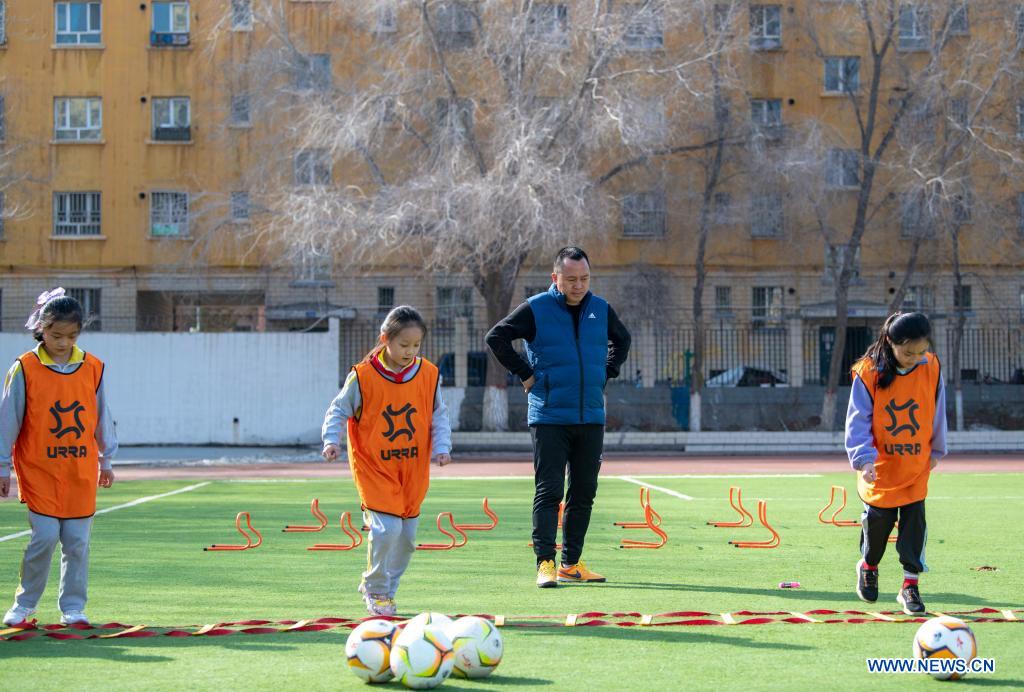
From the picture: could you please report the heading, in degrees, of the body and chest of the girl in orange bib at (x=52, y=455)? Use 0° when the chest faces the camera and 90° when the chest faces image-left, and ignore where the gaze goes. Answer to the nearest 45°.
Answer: approximately 0°

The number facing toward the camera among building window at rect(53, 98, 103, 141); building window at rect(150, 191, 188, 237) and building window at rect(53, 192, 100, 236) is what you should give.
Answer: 3

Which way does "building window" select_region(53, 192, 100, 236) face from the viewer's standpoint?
toward the camera

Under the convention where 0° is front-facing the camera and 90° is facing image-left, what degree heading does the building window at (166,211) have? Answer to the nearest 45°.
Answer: approximately 0°

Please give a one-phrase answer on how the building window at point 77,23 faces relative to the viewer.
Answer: facing the viewer

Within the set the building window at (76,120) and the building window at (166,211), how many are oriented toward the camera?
2

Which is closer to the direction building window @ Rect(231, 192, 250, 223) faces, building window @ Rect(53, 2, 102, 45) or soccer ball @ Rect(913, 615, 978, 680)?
the soccer ball

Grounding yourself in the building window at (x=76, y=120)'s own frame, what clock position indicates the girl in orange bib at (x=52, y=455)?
The girl in orange bib is roughly at 12 o'clock from the building window.
